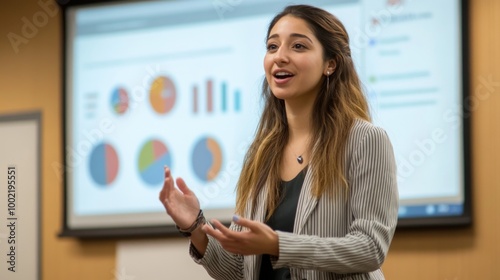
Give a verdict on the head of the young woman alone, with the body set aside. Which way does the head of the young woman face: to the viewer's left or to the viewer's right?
to the viewer's left

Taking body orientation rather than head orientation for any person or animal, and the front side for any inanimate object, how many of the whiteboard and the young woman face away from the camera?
0

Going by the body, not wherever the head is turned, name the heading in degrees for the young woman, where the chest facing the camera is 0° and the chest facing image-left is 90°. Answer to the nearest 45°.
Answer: approximately 45°

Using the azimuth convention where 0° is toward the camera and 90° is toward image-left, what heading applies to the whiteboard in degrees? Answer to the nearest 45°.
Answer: approximately 0°

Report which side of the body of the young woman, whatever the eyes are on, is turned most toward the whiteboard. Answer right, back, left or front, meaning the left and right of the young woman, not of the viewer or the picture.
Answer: right

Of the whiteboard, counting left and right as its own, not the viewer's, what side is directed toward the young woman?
front
